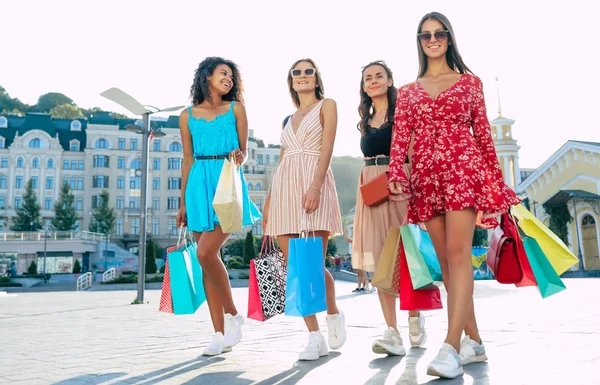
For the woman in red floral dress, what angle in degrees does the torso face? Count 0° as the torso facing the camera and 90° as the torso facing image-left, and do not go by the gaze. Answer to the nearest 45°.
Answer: approximately 0°

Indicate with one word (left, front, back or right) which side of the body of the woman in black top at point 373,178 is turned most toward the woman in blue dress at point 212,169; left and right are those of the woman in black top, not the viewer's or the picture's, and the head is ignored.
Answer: right

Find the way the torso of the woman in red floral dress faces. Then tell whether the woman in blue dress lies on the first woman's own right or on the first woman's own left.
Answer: on the first woman's own right

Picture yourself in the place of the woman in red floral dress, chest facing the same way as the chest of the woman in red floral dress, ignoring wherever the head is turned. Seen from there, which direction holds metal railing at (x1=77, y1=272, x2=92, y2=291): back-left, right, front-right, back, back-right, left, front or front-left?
back-right

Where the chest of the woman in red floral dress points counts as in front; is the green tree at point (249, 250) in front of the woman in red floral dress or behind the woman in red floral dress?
behind

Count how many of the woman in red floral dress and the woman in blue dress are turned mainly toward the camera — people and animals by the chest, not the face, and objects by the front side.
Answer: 2

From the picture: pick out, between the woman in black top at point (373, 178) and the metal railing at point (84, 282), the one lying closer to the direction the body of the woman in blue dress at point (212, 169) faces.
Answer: the woman in black top

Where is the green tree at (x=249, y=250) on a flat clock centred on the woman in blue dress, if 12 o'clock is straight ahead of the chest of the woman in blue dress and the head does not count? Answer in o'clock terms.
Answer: The green tree is roughly at 6 o'clock from the woman in blue dress.

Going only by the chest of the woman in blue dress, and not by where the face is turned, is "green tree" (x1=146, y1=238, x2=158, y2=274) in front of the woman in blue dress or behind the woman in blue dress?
behind

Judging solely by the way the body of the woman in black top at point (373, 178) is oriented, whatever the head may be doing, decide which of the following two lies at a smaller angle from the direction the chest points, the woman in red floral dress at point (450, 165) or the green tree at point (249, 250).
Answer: the woman in red floral dress

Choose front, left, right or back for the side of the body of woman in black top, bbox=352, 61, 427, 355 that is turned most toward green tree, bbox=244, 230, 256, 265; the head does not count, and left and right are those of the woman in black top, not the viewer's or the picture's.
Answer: back
